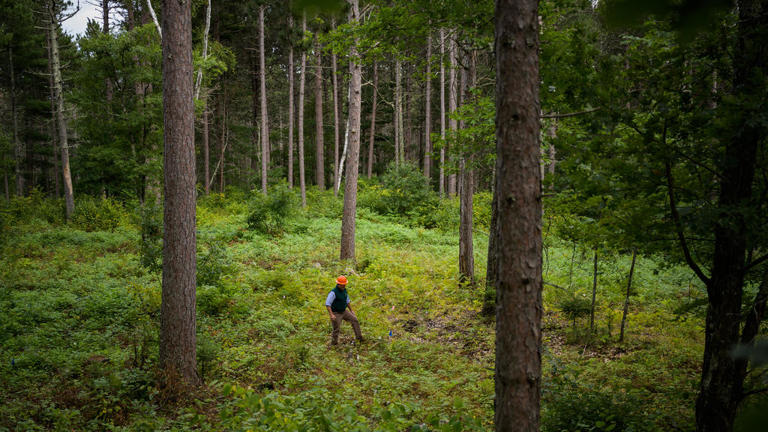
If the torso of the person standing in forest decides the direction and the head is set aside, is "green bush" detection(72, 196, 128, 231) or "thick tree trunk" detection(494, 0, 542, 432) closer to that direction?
the thick tree trunk

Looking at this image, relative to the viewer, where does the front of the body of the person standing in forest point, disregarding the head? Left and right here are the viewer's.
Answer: facing the viewer and to the right of the viewer

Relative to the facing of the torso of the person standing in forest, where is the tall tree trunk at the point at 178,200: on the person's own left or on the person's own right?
on the person's own right

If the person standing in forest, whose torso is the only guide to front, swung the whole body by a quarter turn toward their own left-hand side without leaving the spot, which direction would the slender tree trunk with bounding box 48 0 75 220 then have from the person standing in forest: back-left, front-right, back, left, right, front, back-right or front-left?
left

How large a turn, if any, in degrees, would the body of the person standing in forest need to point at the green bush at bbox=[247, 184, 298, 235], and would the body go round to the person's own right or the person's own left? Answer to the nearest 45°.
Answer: approximately 135° to the person's own left

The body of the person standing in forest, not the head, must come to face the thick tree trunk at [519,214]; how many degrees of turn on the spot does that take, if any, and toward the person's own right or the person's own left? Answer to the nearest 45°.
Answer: approximately 45° to the person's own right

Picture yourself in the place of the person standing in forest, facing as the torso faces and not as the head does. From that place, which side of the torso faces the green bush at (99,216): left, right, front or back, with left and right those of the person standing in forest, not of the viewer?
back

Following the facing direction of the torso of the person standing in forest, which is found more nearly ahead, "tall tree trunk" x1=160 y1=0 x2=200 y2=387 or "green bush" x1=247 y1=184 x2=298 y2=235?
the tall tree trunk
